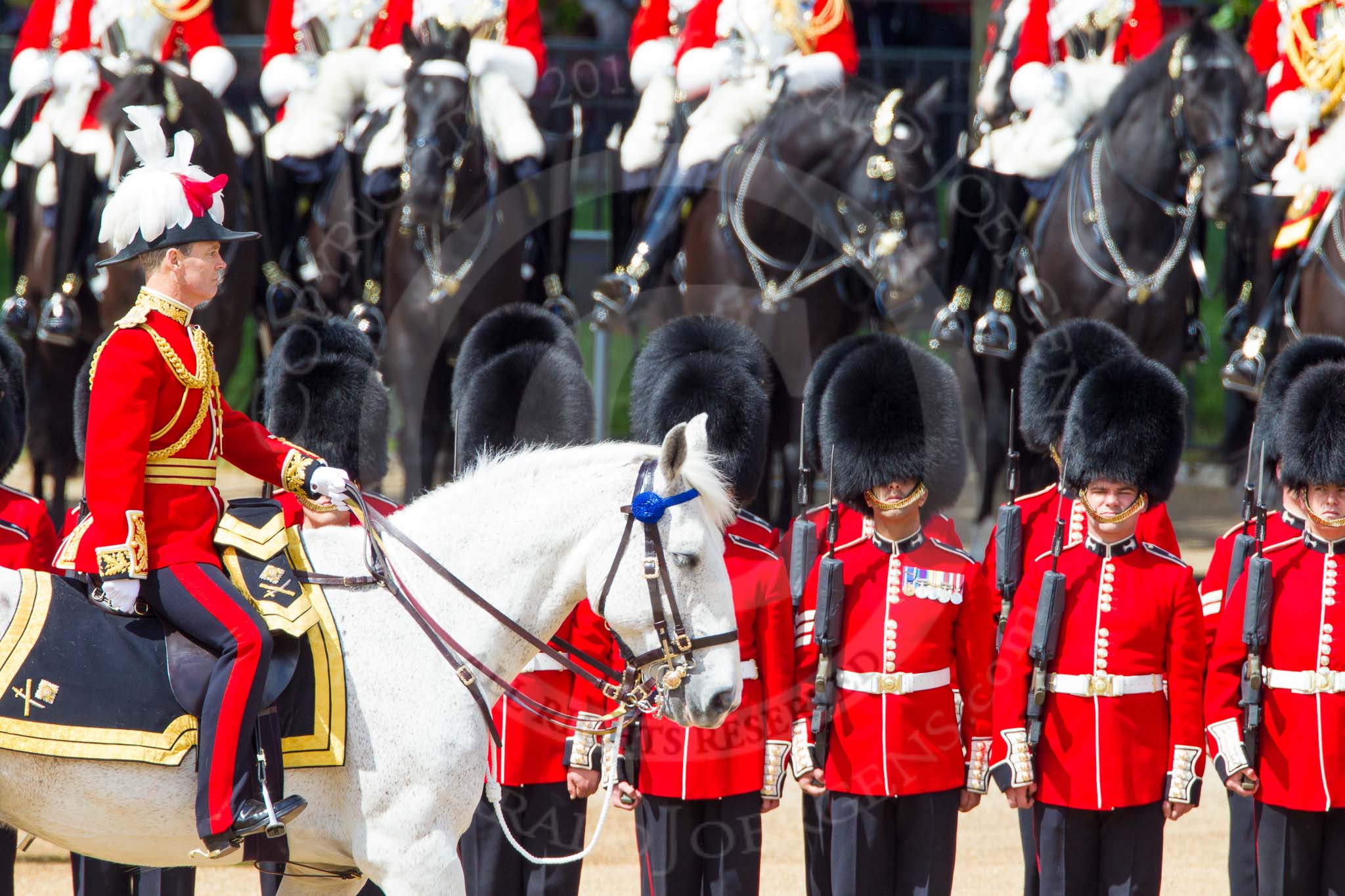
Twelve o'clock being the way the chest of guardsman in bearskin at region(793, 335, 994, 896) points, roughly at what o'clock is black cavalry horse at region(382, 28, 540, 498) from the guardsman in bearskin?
The black cavalry horse is roughly at 5 o'clock from the guardsman in bearskin.

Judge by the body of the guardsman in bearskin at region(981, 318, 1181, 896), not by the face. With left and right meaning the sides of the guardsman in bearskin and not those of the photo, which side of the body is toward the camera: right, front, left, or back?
front

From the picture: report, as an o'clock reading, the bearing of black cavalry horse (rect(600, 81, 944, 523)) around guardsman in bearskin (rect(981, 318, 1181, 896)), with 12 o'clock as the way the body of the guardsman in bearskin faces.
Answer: The black cavalry horse is roughly at 5 o'clock from the guardsman in bearskin.

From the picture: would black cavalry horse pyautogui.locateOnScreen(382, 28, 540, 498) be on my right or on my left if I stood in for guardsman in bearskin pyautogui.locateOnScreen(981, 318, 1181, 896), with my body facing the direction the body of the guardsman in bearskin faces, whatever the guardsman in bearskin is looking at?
on my right

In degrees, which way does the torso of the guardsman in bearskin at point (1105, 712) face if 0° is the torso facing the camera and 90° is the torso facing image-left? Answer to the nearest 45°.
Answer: approximately 0°

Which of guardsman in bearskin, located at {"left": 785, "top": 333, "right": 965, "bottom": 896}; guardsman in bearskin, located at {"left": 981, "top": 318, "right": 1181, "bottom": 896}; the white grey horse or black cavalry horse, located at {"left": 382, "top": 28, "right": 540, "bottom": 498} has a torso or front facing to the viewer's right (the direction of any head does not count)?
the white grey horse

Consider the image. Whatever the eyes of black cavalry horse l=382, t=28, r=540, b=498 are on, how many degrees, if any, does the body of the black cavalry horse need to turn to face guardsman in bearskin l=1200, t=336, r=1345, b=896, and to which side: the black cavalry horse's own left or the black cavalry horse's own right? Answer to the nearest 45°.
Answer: approximately 45° to the black cavalry horse's own left

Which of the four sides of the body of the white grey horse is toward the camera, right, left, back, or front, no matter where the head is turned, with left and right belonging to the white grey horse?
right

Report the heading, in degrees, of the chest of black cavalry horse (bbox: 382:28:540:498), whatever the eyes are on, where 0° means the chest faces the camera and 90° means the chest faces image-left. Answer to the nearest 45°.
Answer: approximately 0°

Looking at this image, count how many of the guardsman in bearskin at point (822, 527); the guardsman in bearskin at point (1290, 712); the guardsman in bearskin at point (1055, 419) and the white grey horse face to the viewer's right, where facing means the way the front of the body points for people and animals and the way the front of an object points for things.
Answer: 1

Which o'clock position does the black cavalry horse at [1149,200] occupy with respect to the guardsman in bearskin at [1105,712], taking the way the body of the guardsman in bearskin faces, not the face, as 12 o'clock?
The black cavalry horse is roughly at 6 o'clock from the guardsman in bearskin.

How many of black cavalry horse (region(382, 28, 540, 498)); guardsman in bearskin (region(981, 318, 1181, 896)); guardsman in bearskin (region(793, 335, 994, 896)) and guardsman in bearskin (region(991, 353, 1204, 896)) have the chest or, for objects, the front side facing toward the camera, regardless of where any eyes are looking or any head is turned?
4

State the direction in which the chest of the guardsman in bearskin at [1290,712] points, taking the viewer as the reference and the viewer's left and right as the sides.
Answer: facing the viewer

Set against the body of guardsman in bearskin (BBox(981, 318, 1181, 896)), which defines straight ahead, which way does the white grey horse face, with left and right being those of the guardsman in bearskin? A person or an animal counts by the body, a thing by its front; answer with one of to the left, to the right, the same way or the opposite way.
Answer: to the left

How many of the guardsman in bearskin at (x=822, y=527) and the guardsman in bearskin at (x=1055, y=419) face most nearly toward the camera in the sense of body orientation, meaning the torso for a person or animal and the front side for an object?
2
